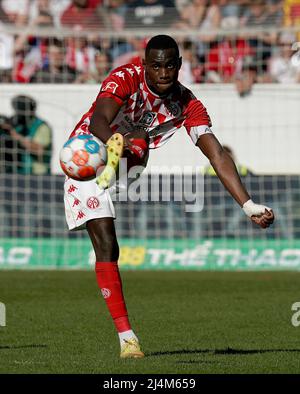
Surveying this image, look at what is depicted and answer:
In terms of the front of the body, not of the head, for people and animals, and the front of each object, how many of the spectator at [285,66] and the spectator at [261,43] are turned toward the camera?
2

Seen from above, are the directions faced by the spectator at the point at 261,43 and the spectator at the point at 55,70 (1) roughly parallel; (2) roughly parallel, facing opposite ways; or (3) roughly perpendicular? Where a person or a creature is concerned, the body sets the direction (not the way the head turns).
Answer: roughly parallel

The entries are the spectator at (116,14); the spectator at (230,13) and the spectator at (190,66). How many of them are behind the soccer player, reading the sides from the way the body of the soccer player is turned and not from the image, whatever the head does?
3

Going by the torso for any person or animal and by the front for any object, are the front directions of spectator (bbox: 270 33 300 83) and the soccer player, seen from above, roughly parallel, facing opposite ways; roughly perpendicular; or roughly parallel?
roughly parallel

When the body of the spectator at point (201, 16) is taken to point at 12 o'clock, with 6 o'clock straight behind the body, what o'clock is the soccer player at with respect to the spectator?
The soccer player is roughly at 12 o'clock from the spectator.

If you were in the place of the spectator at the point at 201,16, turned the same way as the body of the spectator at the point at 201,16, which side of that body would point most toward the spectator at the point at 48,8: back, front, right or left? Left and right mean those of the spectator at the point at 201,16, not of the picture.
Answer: right

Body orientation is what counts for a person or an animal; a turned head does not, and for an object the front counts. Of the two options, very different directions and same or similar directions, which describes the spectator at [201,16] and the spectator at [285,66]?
same or similar directions

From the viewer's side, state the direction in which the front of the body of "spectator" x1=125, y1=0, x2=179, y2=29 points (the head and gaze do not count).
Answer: toward the camera

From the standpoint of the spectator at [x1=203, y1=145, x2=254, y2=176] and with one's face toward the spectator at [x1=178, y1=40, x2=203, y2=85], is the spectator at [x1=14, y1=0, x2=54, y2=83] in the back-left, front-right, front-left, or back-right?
front-left

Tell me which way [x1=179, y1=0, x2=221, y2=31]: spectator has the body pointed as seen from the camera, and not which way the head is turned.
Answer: toward the camera

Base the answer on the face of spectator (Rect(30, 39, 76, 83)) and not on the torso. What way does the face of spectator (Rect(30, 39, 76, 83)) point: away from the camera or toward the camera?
toward the camera

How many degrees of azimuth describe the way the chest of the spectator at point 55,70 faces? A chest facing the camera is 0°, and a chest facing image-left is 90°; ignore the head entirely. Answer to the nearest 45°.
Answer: approximately 0°
